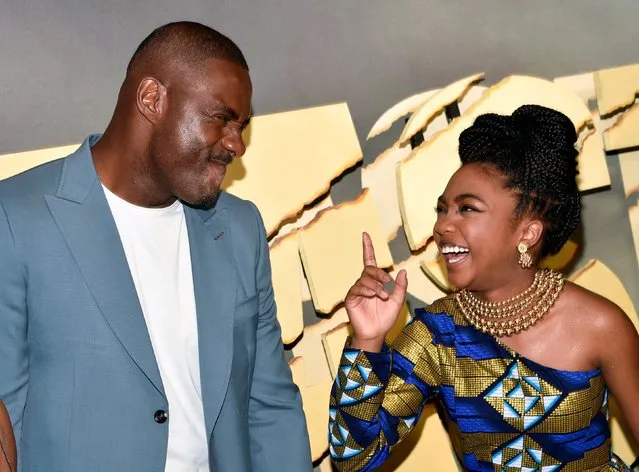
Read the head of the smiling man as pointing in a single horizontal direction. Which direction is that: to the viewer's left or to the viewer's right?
to the viewer's right

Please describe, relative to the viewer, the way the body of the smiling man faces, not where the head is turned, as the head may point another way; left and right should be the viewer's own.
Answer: facing the viewer and to the right of the viewer

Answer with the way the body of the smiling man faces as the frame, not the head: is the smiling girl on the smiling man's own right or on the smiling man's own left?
on the smiling man's own left
